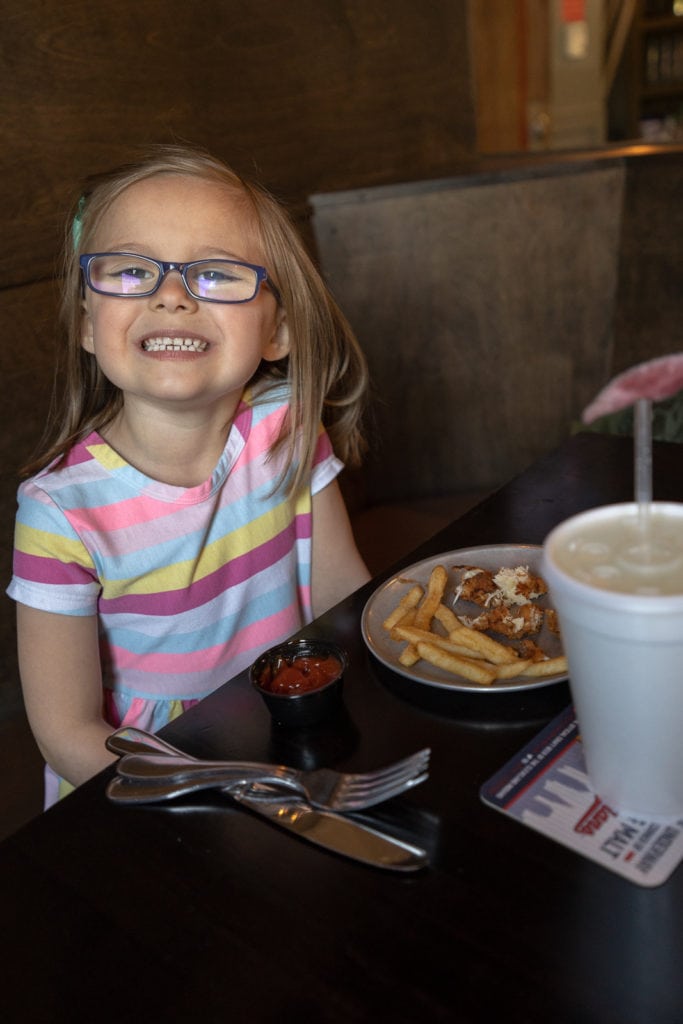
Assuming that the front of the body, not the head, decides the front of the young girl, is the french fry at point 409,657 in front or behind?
in front

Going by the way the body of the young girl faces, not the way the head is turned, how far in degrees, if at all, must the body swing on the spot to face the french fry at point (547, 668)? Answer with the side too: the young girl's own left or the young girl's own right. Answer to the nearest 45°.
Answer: approximately 45° to the young girl's own left

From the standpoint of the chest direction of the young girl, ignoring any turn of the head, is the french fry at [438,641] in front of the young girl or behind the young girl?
in front

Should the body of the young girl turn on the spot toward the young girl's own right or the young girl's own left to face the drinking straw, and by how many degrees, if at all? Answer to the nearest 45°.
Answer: approximately 45° to the young girl's own left

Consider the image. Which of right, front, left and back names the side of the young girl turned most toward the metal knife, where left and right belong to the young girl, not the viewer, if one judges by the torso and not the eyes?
front

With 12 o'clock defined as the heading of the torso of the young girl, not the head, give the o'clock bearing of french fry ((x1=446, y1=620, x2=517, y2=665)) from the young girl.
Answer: The french fry is roughly at 11 o'clock from the young girl.

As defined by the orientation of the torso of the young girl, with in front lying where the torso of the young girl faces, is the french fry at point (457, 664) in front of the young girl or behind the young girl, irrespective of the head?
in front

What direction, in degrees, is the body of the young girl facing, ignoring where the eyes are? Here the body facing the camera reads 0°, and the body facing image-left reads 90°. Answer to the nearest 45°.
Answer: approximately 0°
